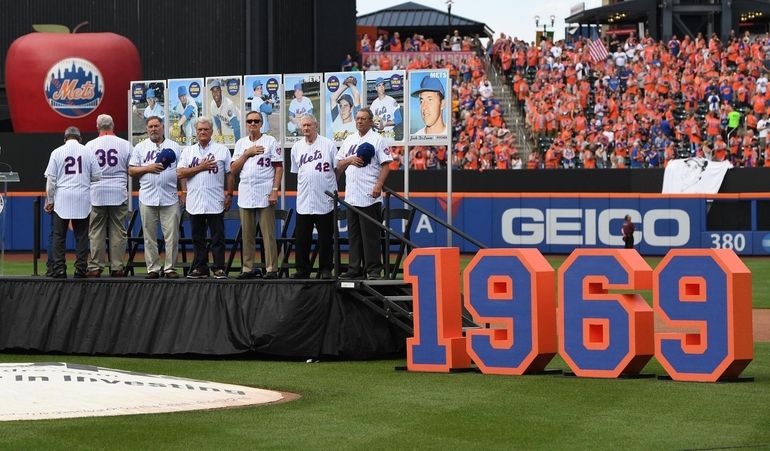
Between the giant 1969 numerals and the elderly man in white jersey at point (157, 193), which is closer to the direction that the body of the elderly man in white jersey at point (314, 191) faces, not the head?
the giant 1969 numerals

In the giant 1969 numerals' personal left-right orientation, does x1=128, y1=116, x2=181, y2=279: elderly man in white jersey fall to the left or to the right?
on its right

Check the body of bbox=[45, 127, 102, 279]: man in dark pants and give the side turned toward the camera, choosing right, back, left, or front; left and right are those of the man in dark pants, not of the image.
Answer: back

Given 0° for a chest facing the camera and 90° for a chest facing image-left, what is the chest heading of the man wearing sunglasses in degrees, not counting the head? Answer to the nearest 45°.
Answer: approximately 0°

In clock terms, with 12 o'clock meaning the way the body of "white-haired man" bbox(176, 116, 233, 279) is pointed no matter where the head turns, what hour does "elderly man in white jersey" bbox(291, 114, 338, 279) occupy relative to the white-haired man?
The elderly man in white jersey is roughly at 10 o'clock from the white-haired man.

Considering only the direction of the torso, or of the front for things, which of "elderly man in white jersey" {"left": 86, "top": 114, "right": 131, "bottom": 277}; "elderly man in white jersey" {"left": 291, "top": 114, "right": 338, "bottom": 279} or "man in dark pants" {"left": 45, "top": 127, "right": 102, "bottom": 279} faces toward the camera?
"elderly man in white jersey" {"left": 291, "top": 114, "right": 338, "bottom": 279}

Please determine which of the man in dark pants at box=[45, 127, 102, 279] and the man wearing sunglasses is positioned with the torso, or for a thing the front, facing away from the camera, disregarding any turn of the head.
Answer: the man in dark pants

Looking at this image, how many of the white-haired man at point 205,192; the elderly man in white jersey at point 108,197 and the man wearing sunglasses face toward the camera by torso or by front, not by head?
2

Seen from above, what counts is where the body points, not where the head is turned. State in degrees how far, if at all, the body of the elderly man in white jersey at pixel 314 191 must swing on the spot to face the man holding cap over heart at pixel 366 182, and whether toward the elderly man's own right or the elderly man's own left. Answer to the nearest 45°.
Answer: approximately 90° to the elderly man's own left

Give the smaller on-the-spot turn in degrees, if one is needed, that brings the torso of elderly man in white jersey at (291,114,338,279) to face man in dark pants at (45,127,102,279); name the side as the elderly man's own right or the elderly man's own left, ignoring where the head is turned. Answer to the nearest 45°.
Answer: approximately 90° to the elderly man's own right

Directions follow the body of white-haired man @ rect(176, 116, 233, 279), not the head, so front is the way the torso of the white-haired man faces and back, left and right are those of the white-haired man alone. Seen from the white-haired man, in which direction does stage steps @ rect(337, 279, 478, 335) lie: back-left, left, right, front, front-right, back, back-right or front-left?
front-left
